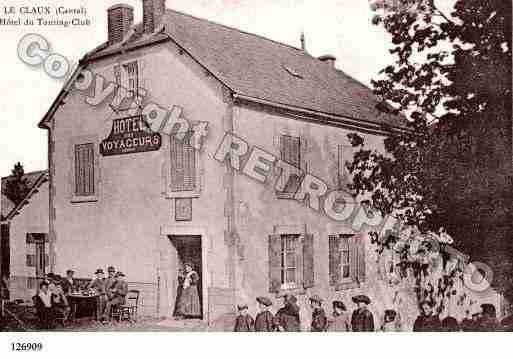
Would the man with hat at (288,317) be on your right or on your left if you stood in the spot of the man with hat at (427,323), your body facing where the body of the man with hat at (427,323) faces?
on your right

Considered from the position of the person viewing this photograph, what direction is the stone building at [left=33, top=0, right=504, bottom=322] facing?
facing the viewer and to the left of the viewer

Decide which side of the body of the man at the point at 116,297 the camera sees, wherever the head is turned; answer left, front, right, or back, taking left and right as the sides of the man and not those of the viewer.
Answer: left

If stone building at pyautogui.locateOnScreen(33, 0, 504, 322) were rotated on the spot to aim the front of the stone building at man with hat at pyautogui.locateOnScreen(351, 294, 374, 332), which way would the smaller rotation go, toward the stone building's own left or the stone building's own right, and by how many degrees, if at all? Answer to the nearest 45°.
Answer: approximately 90° to the stone building's own left

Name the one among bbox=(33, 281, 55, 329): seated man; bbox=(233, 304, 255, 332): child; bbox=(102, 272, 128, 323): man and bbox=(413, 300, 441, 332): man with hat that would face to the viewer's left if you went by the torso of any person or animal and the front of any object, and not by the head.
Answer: bbox=(102, 272, 128, 323): man

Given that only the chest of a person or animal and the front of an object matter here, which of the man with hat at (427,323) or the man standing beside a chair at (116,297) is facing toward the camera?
the man with hat

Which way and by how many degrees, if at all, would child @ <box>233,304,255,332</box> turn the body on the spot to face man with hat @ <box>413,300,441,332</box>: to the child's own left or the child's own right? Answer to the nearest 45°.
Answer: approximately 90° to the child's own left

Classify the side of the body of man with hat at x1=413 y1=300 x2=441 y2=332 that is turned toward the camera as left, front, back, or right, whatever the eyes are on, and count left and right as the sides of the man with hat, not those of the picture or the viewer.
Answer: front

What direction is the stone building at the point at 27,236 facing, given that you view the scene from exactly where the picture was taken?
facing the viewer

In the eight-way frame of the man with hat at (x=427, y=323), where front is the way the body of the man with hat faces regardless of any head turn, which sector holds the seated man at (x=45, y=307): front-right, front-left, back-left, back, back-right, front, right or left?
right
